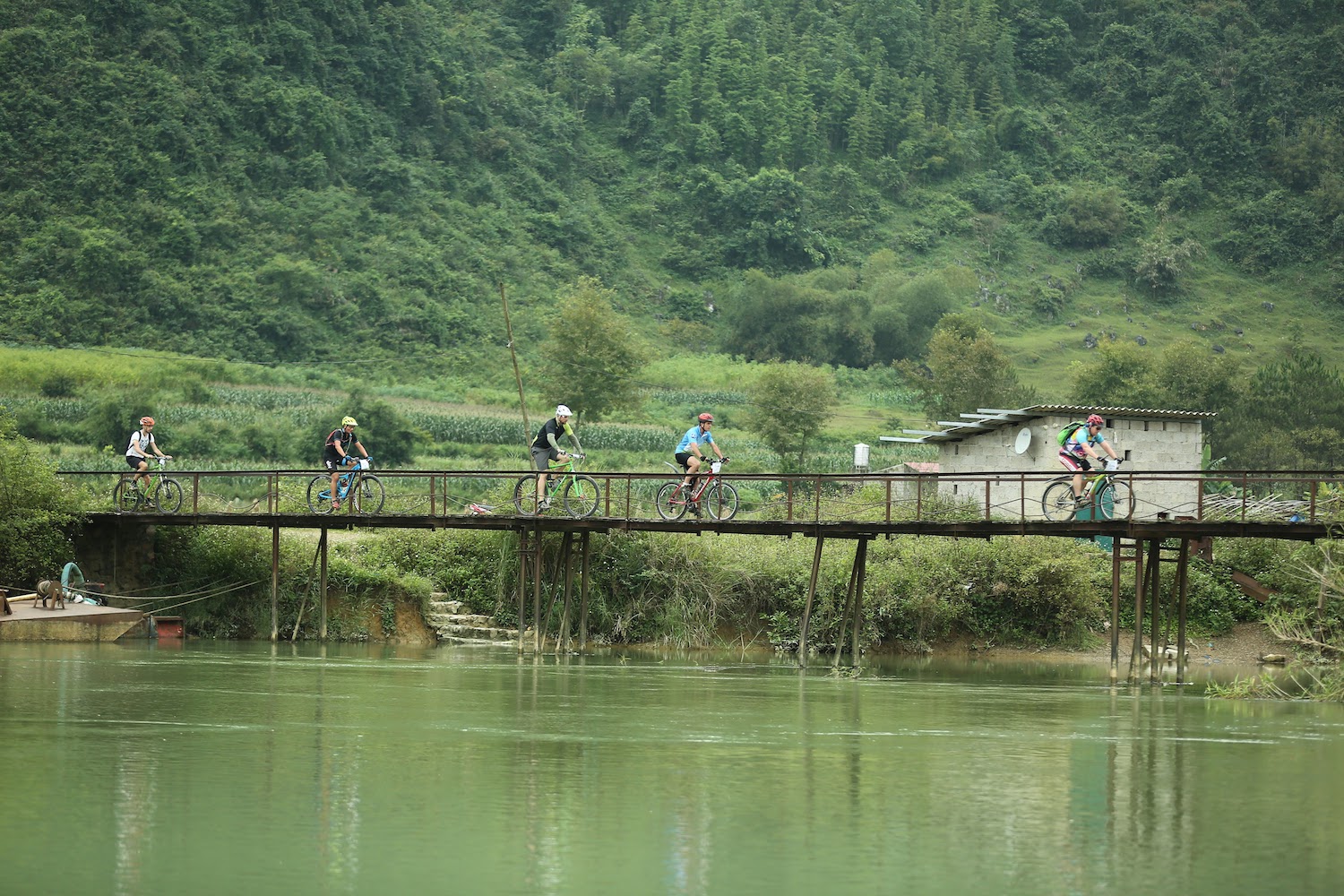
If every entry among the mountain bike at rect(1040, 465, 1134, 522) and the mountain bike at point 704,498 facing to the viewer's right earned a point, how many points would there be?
2

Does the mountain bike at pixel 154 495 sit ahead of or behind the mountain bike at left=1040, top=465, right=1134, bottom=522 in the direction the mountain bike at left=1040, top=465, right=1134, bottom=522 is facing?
behind

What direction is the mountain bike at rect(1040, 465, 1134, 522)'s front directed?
to the viewer's right

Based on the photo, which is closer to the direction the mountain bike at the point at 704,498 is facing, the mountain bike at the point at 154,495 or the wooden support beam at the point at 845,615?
the wooden support beam

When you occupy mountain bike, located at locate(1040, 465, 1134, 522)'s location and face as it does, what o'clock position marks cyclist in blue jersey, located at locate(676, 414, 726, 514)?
The cyclist in blue jersey is roughly at 6 o'clock from the mountain bike.

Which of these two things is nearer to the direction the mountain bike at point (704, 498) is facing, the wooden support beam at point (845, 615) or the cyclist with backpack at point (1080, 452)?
the cyclist with backpack

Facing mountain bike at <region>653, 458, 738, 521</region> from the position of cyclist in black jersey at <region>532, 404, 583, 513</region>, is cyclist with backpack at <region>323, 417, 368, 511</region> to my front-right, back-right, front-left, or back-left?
back-left

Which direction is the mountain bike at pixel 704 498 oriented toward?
to the viewer's right

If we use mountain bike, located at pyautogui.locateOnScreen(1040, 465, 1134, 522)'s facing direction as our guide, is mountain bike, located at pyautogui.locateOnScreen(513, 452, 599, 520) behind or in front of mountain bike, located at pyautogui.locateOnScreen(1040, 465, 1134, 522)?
behind

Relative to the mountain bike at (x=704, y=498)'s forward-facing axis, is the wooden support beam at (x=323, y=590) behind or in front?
behind

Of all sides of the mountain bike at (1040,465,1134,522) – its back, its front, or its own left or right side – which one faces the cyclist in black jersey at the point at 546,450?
back

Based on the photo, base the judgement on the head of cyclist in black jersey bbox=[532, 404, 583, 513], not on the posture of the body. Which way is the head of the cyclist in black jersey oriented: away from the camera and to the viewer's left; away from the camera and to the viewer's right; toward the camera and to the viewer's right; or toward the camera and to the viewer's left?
toward the camera and to the viewer's right
